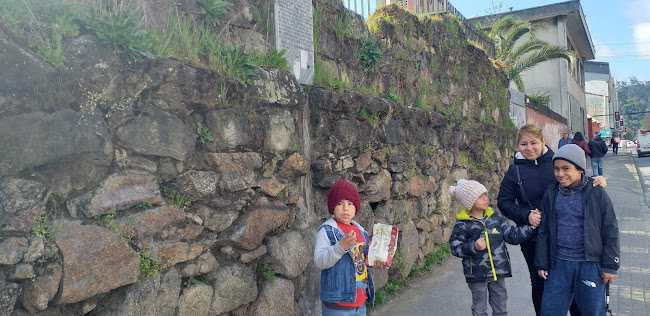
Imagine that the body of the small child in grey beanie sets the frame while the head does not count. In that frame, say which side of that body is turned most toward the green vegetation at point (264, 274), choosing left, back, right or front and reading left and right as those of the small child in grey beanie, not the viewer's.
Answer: right

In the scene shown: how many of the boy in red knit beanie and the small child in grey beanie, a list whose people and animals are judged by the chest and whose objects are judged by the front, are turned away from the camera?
0

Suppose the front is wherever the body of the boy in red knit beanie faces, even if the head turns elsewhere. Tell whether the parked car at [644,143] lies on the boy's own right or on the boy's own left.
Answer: on the boy's own left

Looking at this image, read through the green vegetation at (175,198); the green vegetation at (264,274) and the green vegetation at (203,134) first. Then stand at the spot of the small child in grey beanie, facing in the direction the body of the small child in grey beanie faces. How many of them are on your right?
3

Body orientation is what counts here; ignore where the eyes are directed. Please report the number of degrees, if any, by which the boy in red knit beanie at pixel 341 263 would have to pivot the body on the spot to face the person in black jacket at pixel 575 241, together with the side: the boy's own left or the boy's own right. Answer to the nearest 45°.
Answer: approximately 45° to the boy's own left

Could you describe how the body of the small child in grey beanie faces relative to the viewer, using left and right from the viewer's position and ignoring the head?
facing the viewer and to the right of the viewer

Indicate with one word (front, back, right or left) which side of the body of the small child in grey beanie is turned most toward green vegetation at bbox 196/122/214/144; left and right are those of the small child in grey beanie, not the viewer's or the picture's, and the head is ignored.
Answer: right
